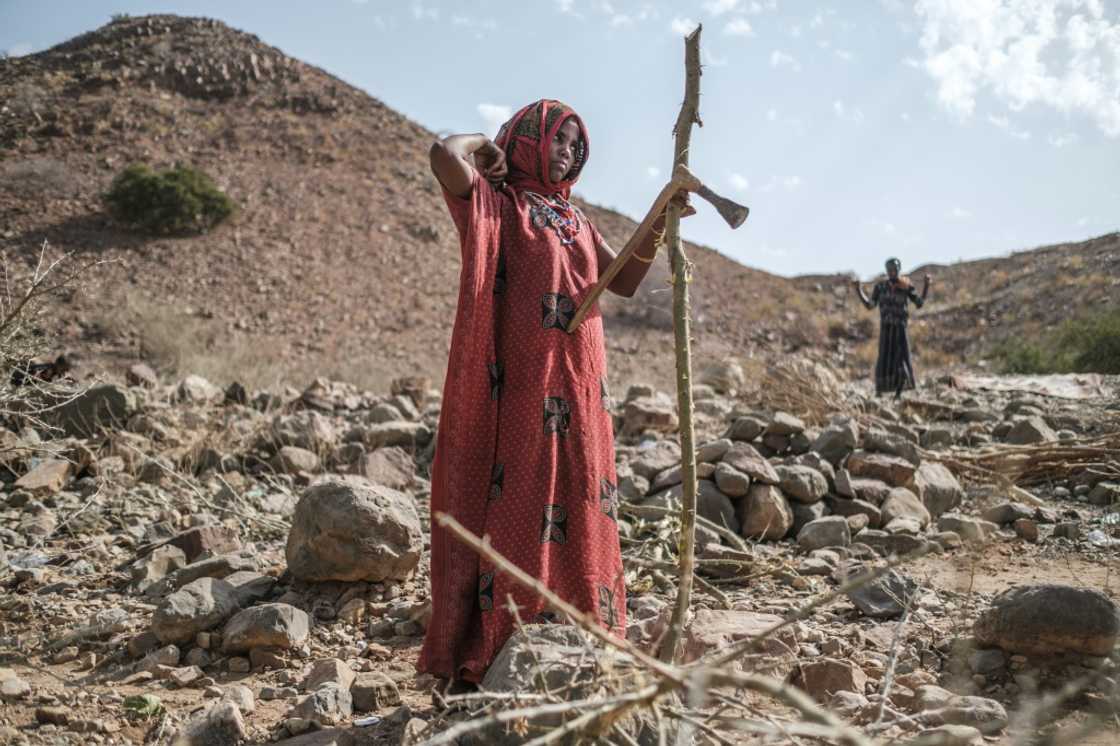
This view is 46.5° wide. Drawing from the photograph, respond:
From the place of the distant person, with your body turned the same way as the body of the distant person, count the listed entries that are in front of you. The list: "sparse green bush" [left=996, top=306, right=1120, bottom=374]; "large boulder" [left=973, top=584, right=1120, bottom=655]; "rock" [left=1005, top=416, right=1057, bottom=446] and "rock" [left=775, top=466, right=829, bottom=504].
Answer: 3

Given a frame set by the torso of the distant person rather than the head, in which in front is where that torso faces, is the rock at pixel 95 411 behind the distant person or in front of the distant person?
in front

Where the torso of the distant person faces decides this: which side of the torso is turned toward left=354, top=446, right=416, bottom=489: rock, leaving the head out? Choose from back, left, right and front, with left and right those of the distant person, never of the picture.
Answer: front

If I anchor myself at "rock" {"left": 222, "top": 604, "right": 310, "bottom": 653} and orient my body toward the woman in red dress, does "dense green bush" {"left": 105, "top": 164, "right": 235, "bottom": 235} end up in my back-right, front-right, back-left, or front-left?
back-left

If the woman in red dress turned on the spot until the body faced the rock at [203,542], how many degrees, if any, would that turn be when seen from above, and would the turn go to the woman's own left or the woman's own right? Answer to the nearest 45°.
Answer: approximately 180°

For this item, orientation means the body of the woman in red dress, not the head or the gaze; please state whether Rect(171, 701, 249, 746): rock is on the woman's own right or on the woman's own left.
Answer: on the woman's own right

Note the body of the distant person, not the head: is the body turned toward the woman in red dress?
yes

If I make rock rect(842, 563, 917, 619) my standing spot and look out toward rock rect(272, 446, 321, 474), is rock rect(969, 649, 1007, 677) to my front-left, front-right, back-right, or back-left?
back-left

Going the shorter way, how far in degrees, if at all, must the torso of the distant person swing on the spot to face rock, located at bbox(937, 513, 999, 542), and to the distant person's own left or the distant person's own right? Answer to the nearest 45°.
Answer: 0° — they already face it

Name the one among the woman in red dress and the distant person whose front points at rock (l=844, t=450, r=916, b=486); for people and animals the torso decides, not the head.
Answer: the distant person

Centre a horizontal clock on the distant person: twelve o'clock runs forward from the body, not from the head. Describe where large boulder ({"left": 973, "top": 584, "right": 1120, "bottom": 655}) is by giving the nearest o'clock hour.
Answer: The large boulder is roughly at 12 o'clock from the distant person.

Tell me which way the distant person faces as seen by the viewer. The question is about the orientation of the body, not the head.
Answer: toward the camera

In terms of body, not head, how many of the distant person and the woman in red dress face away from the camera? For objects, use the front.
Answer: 0

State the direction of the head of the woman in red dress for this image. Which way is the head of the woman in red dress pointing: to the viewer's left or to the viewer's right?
to the viewer's right
